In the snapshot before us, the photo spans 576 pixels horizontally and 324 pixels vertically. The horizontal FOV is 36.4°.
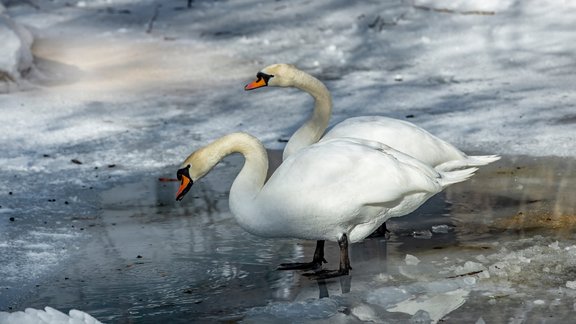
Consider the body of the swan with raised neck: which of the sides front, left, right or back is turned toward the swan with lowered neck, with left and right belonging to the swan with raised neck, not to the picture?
left

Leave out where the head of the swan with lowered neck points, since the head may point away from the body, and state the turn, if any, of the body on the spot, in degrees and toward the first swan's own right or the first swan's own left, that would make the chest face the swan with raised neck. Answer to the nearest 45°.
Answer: approximately 90° to the first swan's own right

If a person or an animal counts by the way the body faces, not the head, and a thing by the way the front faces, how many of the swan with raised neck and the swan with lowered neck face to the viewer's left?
2

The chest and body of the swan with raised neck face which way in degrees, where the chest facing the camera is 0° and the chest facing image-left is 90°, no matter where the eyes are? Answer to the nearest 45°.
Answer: approximately 90°

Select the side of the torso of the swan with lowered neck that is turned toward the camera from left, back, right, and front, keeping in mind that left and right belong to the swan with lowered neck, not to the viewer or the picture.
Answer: left
